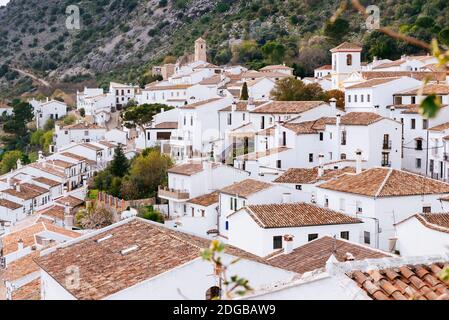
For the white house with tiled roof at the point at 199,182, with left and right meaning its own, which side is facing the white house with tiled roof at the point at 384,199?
left

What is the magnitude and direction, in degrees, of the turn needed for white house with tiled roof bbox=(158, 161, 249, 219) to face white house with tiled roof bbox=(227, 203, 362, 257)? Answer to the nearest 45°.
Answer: approximately 45° to its left

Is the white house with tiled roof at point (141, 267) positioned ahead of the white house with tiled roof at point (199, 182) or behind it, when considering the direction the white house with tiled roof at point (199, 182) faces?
ahead

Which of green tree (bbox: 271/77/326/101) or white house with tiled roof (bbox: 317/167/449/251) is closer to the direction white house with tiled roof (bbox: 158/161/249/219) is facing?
the white house with tiled roof

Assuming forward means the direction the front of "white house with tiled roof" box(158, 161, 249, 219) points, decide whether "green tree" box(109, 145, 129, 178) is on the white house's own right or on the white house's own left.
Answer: on the white house's own right

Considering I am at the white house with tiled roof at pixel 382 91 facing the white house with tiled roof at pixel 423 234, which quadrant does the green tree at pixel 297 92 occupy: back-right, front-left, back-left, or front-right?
back-right

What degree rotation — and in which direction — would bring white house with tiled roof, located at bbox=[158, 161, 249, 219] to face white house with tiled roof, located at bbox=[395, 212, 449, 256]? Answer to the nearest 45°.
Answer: approximately 90° to its left
